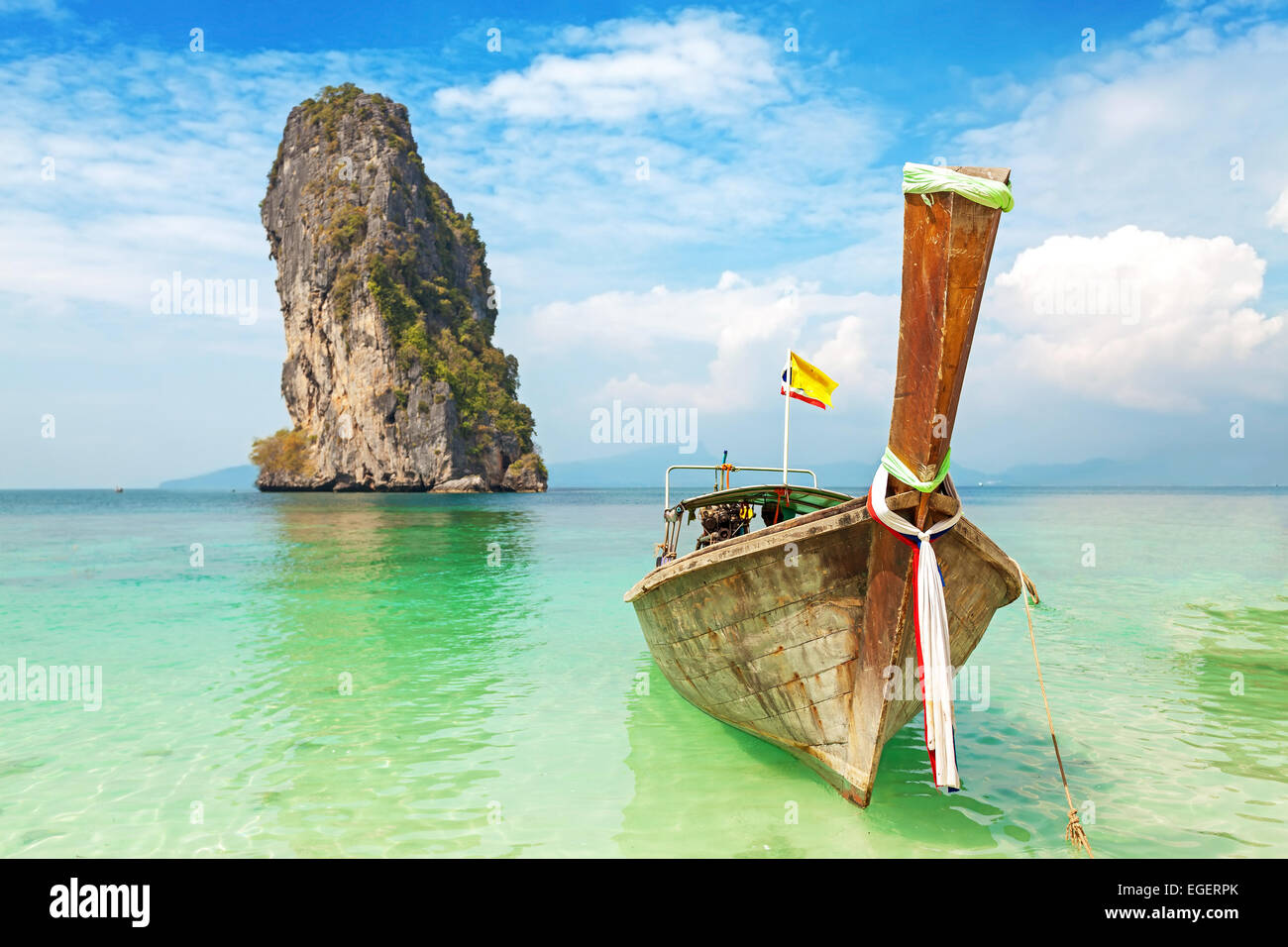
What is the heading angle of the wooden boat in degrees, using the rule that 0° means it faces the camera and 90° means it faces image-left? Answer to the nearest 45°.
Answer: approximately 315°
